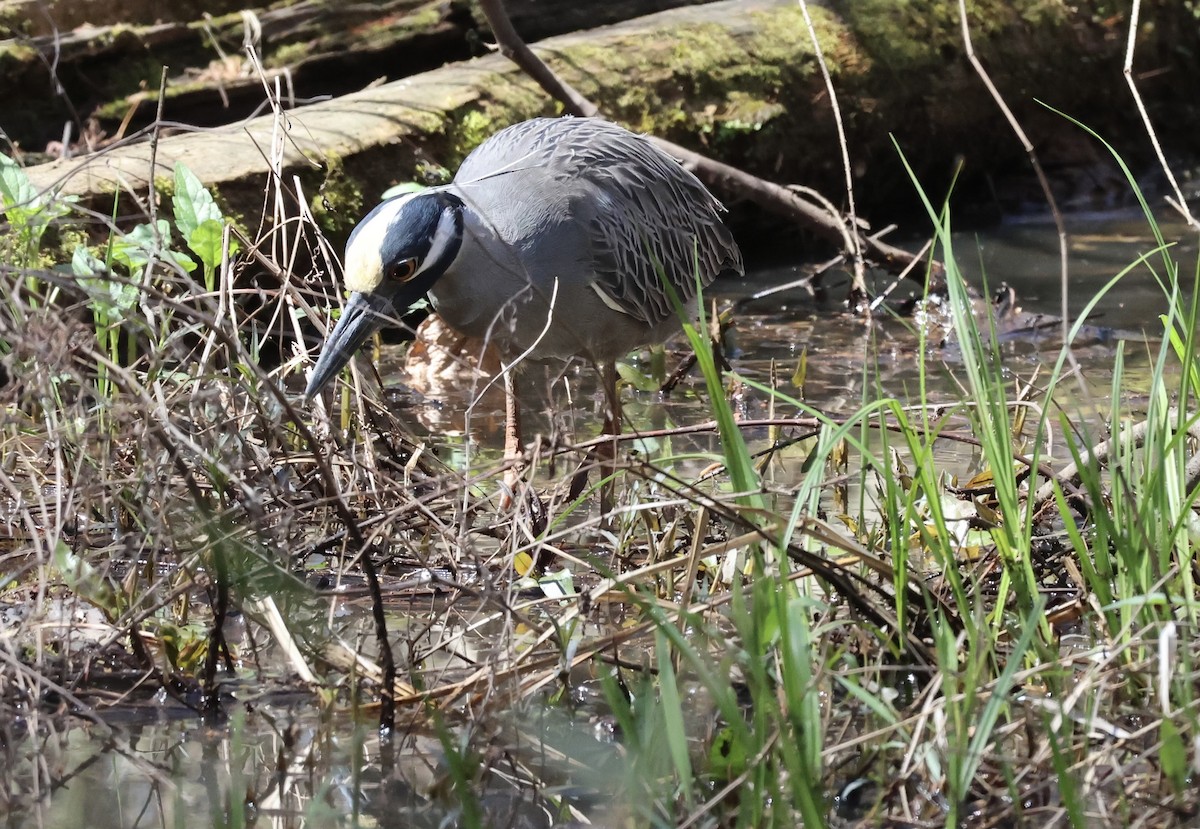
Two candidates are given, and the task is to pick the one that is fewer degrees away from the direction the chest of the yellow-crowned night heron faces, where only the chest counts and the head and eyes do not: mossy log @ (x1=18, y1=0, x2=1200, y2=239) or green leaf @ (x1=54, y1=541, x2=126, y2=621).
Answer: the green leaf

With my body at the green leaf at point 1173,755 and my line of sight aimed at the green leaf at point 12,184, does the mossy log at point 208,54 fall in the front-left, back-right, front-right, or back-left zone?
front-right

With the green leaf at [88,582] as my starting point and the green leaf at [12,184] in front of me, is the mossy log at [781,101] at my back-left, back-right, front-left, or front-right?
front-right

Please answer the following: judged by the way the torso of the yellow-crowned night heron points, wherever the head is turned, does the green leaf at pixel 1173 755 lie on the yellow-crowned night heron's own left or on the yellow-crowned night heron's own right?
on the yellow-crowned night heron's own left

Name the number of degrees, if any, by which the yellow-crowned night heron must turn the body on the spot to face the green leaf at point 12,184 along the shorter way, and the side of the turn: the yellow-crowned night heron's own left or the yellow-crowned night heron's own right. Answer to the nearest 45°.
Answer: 0° — it already faces it

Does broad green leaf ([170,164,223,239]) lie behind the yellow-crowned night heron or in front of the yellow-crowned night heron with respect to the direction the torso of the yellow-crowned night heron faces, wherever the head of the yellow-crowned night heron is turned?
in front

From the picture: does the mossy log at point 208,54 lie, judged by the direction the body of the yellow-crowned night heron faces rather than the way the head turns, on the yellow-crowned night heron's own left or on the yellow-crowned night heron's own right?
on the yellow-crowned night heron's own right

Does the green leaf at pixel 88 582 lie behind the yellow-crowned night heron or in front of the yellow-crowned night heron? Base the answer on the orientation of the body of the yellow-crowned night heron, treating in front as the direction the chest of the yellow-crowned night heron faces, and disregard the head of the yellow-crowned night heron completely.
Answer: in front

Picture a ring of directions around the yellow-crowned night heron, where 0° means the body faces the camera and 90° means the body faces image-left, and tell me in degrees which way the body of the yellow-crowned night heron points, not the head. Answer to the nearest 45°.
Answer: approximately 45°
